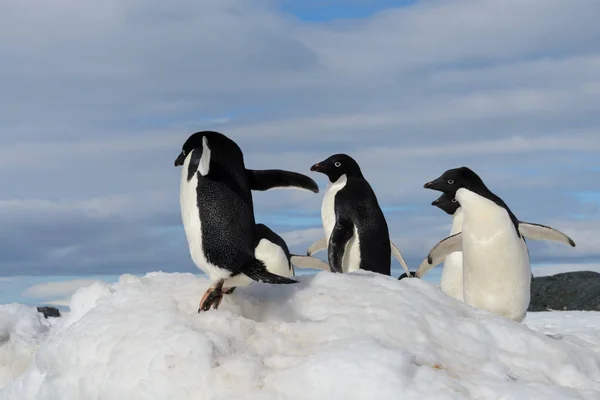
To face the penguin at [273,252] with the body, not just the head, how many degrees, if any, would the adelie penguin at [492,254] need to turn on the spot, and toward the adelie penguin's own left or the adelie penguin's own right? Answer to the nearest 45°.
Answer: approximately 45° to the adelie penguin's own right

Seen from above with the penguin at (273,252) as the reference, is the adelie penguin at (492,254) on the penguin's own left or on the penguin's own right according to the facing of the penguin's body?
on the penguin's own left

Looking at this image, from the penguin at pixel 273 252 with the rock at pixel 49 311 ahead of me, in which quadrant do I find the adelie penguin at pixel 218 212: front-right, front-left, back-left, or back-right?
back-left

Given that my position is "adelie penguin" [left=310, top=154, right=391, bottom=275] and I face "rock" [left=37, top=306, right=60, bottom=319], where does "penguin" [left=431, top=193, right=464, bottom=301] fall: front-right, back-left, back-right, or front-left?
back-right

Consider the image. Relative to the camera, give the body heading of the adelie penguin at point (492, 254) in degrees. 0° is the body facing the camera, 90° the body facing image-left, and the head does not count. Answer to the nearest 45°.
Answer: approximately 45°

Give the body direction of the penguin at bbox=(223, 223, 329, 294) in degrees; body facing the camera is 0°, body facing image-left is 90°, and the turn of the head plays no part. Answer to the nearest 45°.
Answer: approximately 45°

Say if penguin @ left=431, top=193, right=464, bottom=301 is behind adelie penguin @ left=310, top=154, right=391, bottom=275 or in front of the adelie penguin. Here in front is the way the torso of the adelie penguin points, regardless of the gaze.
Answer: behind
